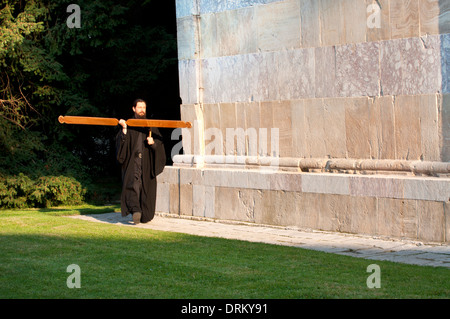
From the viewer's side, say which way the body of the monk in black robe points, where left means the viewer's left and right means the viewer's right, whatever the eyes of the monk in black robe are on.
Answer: facing the viewer

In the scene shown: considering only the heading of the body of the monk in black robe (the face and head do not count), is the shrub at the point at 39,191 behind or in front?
behind
